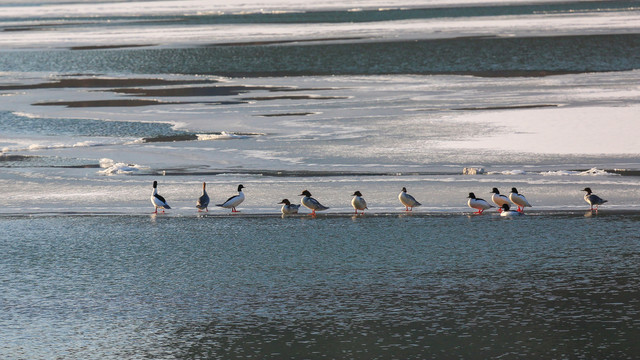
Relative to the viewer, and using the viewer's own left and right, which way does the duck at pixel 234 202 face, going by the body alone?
facing to the right of the viewer

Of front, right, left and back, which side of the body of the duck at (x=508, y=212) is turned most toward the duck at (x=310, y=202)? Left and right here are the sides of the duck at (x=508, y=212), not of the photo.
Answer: front

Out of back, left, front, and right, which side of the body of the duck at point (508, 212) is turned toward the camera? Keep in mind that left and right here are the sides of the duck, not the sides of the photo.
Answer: left

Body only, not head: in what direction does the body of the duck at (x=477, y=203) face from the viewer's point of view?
to the viewer's left

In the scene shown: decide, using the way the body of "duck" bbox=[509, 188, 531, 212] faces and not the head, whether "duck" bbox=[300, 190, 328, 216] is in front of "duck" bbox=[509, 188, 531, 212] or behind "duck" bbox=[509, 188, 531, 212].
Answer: in front

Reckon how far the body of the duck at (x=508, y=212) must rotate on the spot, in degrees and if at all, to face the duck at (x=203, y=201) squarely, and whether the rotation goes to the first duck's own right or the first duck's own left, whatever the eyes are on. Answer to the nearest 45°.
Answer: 0° — it already faces it

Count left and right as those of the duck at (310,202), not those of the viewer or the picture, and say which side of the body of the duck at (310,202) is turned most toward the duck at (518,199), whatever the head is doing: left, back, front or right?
back

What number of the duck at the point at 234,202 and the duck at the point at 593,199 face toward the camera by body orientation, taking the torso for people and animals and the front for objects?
0

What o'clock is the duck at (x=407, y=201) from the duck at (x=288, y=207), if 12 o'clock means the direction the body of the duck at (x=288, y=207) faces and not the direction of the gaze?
the duck at (x=407, y=201) is roughly at 6 o'clock from the duck at (x=288, y=207).

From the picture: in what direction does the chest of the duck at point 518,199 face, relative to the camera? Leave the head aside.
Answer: to the viewer's left

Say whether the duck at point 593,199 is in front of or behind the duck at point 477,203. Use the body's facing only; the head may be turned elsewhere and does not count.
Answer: behind

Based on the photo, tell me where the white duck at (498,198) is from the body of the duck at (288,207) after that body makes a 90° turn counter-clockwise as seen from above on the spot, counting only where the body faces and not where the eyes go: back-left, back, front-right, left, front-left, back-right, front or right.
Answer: left

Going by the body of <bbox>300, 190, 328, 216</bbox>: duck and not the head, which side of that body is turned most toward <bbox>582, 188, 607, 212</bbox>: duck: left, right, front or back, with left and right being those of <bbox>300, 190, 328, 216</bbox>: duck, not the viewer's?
back

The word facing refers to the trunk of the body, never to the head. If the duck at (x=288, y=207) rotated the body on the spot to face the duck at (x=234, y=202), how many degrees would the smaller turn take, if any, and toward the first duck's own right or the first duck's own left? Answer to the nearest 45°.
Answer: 0° — it already faces it

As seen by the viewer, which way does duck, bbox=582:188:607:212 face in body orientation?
to the viewer's left
